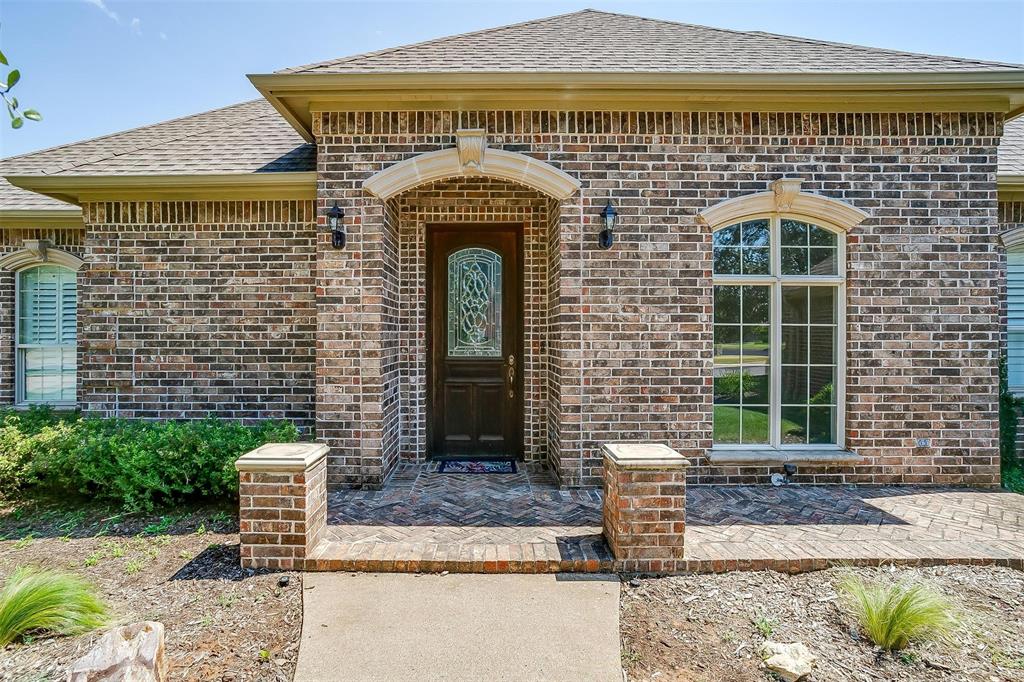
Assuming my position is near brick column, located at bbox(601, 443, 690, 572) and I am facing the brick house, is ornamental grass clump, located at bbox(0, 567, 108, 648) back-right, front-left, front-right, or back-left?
back-left

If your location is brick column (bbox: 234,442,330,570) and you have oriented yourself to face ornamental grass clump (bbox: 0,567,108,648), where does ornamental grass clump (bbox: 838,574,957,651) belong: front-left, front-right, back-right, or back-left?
back-left

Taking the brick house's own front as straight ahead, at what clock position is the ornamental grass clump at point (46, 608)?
The ornamental grass clump is roughly at 2 o'clock from the brick house.

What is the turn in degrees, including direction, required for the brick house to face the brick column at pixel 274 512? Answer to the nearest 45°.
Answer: approximately 45° to its right

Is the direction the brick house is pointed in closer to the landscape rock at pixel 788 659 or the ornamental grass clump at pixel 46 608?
the landscape rock

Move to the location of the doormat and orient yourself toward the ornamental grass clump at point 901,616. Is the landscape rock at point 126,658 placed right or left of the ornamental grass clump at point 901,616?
right

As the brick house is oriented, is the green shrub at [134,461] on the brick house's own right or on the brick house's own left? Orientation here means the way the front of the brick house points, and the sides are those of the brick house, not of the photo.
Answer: on the brick house's own right

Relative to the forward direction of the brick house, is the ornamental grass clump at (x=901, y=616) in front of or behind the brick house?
in front

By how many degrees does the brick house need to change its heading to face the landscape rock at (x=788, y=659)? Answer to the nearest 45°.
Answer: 0° — it already faces it

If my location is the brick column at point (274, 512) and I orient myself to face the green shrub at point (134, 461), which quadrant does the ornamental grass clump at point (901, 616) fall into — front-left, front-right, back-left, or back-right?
back-right
